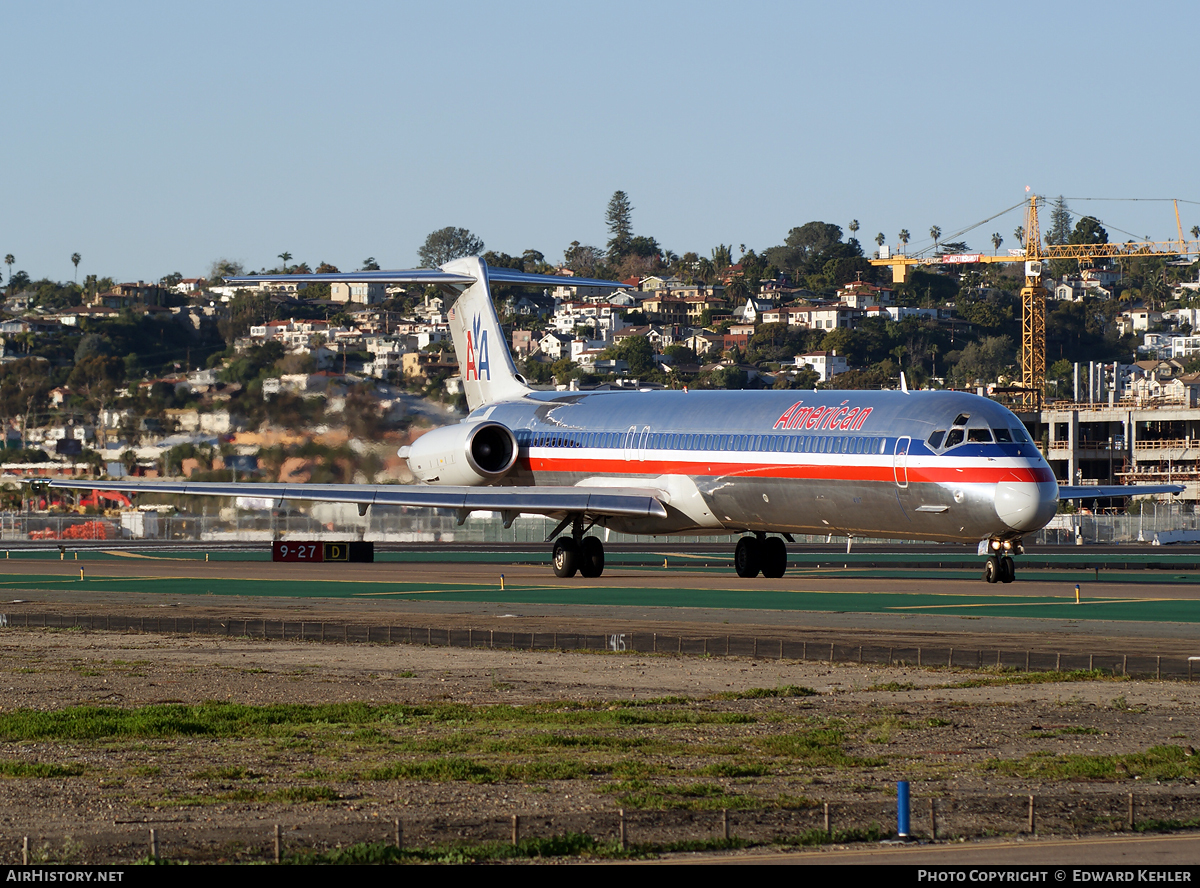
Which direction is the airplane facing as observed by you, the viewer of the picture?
facing the viewer and to the right of the viewer

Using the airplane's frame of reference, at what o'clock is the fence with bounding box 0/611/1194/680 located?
The fence is roughly at 2 o'clock from the airplane.

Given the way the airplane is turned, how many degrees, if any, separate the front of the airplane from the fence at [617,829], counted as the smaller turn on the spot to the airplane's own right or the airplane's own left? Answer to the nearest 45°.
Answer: approximately 45° to the airplane's own right
